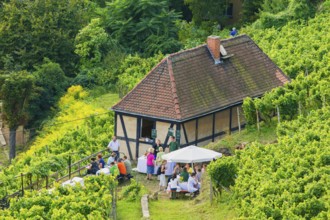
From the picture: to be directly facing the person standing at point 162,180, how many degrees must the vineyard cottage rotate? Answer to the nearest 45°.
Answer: approximately 45° to its left

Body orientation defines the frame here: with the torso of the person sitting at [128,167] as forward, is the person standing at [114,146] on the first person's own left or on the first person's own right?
on the first person's own right

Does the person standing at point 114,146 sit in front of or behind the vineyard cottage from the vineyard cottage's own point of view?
in front
